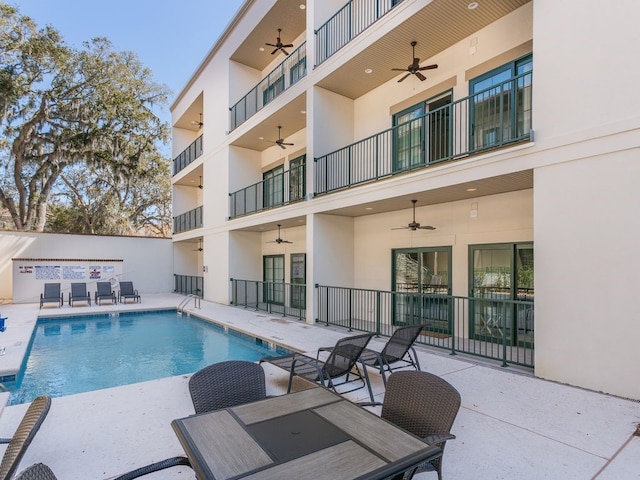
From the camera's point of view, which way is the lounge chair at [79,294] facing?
toward the camera

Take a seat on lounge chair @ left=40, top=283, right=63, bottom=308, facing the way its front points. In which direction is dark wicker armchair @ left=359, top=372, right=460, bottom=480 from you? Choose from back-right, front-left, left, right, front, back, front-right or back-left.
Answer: front

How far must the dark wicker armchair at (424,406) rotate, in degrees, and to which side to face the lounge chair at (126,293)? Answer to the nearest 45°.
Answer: approximately 90° to its right

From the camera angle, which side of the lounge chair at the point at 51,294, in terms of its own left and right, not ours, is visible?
front

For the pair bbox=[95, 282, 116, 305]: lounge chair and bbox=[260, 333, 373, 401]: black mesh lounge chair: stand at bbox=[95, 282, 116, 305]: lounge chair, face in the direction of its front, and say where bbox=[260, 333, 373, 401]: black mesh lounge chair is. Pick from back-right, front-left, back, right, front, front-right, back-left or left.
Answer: front

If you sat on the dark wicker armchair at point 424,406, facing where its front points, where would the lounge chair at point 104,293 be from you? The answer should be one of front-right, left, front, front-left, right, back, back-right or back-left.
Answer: right

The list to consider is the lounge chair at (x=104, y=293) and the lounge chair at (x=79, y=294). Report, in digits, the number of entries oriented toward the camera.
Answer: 2

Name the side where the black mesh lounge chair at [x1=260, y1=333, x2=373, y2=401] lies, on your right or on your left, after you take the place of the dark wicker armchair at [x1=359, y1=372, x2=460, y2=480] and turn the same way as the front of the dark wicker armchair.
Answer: on your right

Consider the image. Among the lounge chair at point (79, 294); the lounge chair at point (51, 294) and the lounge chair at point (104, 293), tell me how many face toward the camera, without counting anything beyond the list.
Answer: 3

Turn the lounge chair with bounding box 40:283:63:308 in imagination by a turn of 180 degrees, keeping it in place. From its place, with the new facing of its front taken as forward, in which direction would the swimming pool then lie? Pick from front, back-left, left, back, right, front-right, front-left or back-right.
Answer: back

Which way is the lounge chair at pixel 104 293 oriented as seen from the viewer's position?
toward the camera

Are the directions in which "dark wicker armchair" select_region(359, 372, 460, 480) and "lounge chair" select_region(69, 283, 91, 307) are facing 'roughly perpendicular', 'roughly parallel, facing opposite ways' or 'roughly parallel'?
roughly perpendicular

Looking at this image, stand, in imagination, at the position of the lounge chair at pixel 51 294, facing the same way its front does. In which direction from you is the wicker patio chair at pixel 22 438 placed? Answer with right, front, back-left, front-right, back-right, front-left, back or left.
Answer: front
